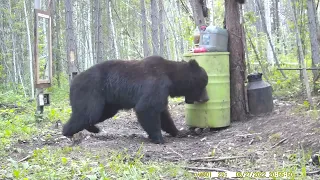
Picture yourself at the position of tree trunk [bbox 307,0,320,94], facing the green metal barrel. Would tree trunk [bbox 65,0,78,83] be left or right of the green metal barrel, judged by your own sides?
right

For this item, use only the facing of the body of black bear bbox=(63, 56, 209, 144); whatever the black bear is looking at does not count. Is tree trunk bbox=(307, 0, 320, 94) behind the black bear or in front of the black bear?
in front

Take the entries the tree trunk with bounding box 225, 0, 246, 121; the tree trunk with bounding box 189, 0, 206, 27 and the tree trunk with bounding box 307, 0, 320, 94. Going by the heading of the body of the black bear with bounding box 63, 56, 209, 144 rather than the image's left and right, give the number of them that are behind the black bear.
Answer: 0

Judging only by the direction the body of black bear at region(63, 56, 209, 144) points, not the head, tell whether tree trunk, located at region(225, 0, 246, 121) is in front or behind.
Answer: in front

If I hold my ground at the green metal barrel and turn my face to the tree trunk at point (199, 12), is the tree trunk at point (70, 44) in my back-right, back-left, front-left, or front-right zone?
front-left

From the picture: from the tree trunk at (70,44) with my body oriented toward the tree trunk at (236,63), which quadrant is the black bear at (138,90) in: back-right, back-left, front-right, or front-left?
front-right

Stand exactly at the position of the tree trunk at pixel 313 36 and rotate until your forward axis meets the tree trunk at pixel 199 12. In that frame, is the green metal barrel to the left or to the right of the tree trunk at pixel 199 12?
left

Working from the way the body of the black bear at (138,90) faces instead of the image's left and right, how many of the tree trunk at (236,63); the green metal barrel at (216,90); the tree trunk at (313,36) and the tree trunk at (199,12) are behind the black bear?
0

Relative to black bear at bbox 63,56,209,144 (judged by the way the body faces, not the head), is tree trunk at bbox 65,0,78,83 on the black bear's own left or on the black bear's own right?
on the black bear's own left

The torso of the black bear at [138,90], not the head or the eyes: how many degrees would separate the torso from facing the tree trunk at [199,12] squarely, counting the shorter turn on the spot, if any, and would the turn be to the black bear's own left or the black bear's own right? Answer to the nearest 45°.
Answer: approximately 45° to the black bear's own left

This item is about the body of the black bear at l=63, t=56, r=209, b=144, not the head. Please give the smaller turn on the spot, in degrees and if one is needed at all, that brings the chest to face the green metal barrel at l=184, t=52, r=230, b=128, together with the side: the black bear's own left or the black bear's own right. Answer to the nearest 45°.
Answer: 0° — it already faces it

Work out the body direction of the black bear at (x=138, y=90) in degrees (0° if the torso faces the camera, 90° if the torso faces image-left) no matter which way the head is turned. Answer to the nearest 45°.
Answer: approximately 270°
